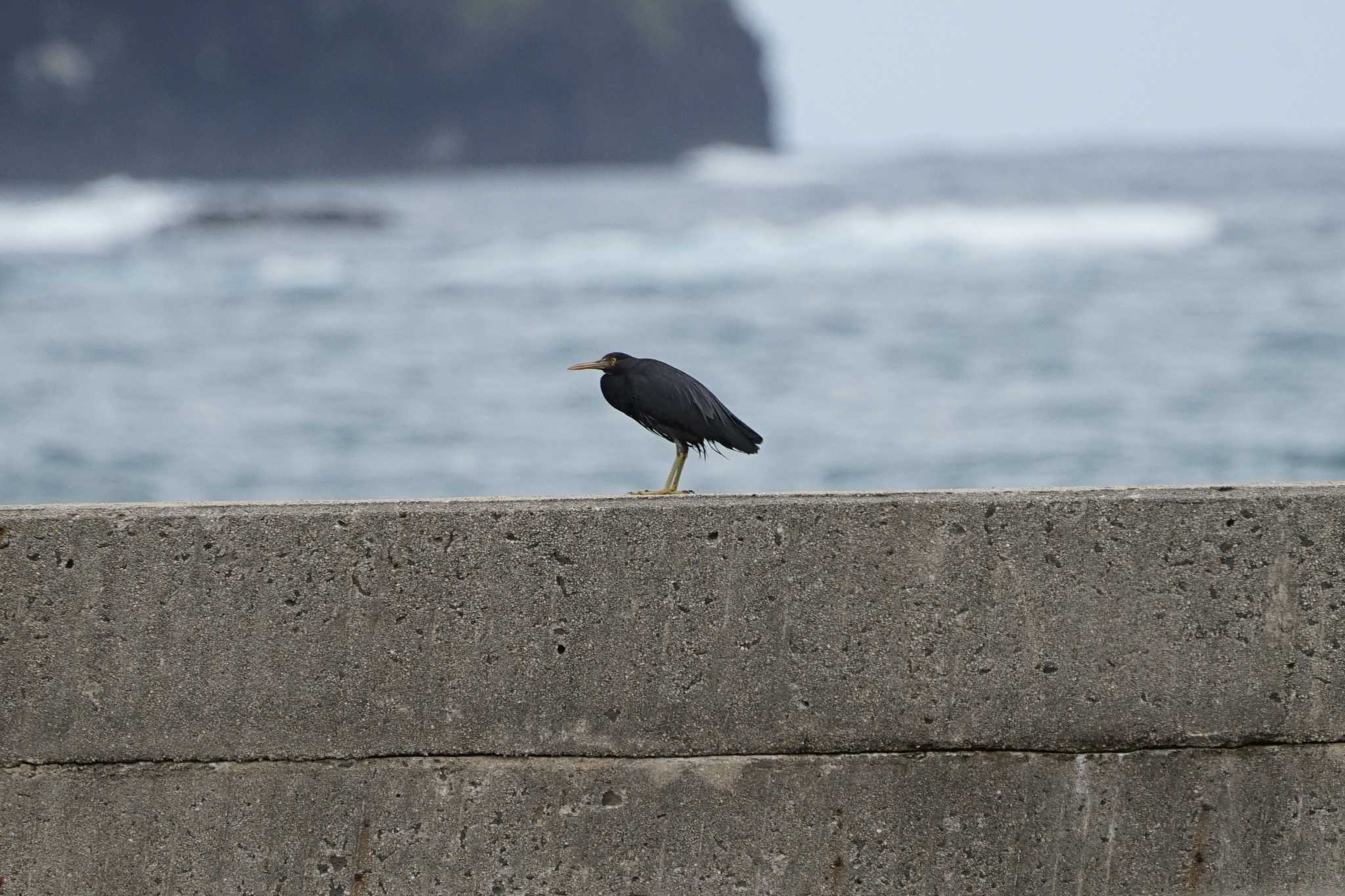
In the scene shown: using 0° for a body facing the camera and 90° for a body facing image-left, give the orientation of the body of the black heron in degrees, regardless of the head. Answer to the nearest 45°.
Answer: approximately 90°
